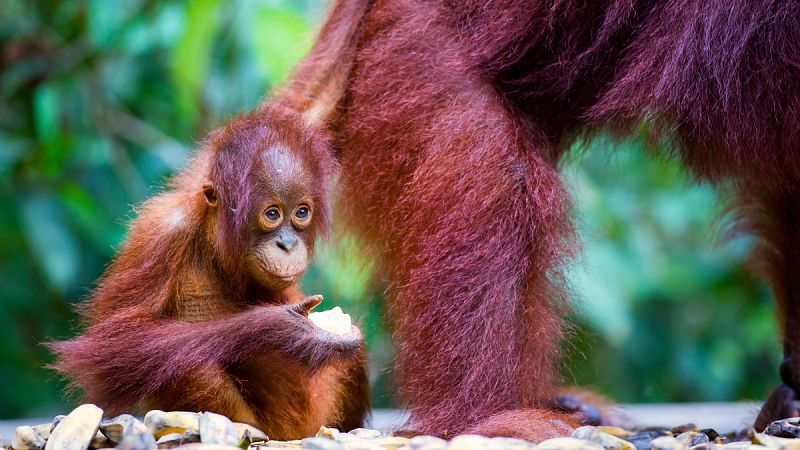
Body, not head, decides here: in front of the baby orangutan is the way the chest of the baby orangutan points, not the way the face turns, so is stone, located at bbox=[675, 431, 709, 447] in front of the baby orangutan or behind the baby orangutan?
in front

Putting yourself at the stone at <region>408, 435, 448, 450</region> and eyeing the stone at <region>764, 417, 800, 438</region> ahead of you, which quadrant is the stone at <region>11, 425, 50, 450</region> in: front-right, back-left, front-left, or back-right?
back-left

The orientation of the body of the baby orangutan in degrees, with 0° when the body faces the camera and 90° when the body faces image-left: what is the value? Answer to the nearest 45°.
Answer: approximately 315°

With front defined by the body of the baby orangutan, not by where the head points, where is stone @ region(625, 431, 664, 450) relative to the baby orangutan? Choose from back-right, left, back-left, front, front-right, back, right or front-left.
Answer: front-left

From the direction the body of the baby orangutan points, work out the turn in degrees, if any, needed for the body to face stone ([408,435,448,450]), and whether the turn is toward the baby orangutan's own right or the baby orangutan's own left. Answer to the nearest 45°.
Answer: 0° — it already faces it

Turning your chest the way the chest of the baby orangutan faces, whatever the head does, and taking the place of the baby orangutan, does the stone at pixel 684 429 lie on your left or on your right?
on your left
